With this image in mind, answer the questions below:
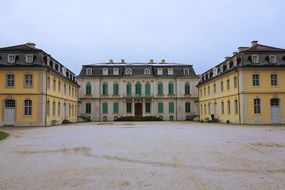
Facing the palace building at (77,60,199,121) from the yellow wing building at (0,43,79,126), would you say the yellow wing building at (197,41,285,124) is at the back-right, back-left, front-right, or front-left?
front-right

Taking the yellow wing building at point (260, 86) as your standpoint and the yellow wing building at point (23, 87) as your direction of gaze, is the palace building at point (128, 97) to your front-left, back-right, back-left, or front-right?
front-right

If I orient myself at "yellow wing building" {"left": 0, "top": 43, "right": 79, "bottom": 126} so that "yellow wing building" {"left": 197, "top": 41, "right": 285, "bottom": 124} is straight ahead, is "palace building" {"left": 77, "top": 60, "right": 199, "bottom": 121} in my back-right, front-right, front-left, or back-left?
front-left

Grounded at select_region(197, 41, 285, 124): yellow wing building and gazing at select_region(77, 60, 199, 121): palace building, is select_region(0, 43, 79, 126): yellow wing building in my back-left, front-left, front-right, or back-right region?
front-left

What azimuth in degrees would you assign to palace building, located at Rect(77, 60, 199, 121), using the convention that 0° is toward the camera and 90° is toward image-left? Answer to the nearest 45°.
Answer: approximately 0°

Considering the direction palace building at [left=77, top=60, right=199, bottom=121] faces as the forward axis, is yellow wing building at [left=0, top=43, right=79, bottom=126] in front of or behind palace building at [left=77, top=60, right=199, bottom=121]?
in front

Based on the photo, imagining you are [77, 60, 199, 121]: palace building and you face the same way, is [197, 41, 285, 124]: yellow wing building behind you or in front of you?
in front
